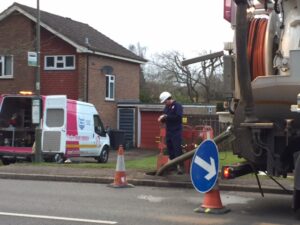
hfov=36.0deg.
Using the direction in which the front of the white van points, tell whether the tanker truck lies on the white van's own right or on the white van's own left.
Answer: on the white van's own right

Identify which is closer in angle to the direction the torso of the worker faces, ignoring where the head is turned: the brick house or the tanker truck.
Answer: the brick house

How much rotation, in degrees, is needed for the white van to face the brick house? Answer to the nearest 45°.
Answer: approximately 45° to its left

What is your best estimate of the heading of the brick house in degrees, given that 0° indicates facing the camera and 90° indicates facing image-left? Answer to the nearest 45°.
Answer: approximately 45°

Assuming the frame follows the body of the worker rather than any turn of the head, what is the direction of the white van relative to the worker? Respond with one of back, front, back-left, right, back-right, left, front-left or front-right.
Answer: front-right

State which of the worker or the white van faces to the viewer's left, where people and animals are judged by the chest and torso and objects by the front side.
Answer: the worker

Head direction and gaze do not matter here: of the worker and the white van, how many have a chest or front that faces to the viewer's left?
1

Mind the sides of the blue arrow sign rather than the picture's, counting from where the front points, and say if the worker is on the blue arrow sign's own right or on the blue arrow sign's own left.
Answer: on the blue arrow sign's own right

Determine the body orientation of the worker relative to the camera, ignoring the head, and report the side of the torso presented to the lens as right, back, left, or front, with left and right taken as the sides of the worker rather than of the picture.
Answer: left

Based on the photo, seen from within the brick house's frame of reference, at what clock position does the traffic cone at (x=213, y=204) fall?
The traffic cone is roughly at 10 o'clock from the brick house.

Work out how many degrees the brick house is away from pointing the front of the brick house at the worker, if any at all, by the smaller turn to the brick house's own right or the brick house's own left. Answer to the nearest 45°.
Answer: approximately 45° to the brick house's own left
